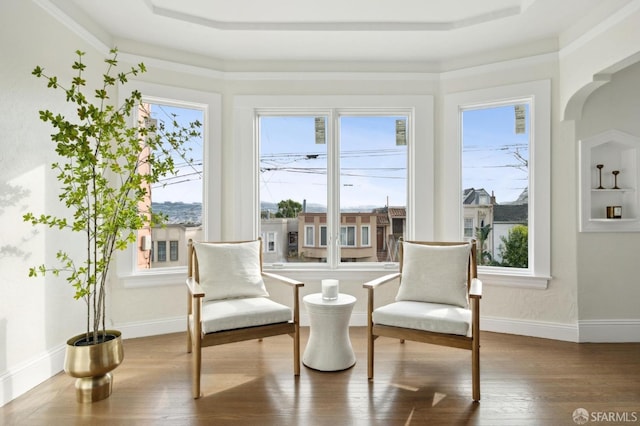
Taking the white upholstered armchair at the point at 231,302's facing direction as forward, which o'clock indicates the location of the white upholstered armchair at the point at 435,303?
the white upholstered armchair at the point at 435,303 is roughly at 11 o'clock from the white upholstered armchair at the point at 231,302.

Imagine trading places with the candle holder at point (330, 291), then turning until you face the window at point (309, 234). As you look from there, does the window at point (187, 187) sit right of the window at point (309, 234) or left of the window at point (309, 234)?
left

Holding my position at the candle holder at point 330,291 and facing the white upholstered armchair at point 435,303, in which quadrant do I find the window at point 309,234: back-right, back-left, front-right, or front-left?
back-left

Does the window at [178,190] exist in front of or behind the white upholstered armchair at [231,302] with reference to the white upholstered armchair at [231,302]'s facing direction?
behind

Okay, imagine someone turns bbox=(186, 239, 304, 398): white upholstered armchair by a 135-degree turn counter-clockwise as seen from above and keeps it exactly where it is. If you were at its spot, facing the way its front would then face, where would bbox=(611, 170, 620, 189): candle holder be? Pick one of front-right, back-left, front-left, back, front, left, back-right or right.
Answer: right

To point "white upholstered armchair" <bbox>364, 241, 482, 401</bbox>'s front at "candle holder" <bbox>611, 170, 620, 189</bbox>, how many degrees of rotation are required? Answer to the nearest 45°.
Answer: approximately 180°

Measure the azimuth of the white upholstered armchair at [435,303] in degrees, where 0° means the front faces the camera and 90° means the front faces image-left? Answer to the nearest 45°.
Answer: approximately 45°

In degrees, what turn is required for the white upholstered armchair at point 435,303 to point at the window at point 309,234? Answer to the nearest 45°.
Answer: approximately 90° to its right

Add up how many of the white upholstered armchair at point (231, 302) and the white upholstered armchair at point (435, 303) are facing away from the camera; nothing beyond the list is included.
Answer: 0

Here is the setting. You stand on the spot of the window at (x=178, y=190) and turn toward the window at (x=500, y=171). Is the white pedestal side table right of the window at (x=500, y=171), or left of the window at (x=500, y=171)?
right

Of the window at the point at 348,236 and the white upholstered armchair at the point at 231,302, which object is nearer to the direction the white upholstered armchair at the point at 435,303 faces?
the white upholstered armchair

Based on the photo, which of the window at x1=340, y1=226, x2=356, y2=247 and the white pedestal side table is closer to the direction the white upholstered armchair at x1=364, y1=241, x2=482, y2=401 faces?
the white pedestal side table
